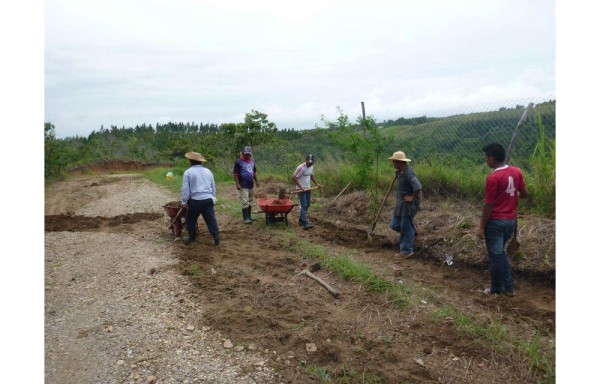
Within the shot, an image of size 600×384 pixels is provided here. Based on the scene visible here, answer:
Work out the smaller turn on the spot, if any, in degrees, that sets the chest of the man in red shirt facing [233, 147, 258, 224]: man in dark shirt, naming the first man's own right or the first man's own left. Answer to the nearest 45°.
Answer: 0° — they already face them

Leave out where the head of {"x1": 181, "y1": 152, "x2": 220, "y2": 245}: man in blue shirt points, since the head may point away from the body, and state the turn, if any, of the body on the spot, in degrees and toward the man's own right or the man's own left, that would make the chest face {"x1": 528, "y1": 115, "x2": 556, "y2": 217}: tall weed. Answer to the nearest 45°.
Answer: approximately 135° to the man's own right

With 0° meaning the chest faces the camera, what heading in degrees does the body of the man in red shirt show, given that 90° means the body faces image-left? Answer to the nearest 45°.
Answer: approximately 135°

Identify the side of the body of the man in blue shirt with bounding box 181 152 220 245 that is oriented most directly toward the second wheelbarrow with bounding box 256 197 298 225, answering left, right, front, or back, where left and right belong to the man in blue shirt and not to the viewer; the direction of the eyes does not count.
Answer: right

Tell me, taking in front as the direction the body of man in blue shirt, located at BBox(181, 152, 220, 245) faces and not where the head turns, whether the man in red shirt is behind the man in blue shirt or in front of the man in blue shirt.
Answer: behind

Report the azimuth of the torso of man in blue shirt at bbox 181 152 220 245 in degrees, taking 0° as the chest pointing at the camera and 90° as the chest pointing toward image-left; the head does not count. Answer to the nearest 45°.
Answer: approximately 135°

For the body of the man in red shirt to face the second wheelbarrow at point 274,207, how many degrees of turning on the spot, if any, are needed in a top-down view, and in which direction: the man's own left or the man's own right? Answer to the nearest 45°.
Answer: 0° — they already face it

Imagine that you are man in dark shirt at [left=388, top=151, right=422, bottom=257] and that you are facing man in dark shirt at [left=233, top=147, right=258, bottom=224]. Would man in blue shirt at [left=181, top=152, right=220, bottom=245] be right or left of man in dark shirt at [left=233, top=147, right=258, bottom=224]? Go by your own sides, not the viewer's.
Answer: left
